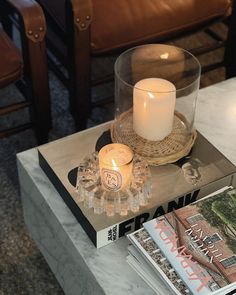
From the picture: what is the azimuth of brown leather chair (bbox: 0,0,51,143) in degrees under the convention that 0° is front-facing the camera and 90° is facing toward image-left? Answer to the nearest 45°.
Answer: approximately 315°

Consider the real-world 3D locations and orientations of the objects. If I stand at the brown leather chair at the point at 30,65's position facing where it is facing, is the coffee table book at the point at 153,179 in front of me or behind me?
in front

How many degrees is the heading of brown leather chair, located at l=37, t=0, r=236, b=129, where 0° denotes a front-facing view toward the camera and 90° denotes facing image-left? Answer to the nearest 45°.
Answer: approximately 315°

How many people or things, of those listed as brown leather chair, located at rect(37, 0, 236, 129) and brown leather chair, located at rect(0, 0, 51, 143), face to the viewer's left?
0

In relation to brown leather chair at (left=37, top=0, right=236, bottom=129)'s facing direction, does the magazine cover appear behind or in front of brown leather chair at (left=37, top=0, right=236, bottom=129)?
in front
